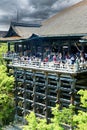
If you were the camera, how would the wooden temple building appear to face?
facing the viewer and to the left of the viewer
